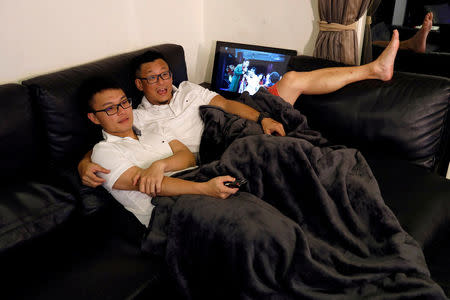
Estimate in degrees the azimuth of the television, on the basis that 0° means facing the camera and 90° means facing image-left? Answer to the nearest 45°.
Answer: approximately 0°

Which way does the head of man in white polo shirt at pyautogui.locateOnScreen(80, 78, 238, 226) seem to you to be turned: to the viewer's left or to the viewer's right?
to the viewer's right

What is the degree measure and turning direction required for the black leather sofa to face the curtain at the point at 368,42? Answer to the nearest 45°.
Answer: approximately 135° to its left
